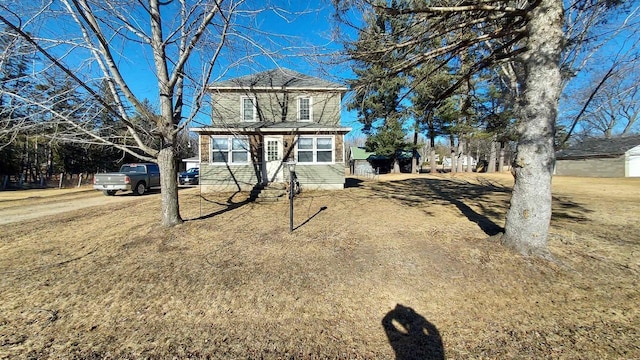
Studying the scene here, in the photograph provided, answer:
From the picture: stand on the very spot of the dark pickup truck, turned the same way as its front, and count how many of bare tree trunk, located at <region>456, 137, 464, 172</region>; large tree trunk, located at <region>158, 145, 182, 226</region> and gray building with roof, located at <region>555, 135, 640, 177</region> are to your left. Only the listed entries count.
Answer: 0

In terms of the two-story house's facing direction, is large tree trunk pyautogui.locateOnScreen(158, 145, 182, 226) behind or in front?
in front

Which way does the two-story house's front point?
toward the camera

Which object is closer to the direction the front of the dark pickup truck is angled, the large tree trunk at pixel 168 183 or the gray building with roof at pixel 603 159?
the gray building with roof

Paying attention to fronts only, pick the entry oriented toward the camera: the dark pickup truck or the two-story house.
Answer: the two-story house

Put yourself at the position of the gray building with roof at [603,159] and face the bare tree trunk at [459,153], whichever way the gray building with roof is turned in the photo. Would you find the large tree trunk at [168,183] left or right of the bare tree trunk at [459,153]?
left

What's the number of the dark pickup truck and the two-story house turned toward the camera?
1

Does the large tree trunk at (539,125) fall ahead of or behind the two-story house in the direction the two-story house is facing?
ahead

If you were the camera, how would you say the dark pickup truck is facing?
facing away from the viewer and to the right of the viewer

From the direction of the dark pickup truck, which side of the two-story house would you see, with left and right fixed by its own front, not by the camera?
right
